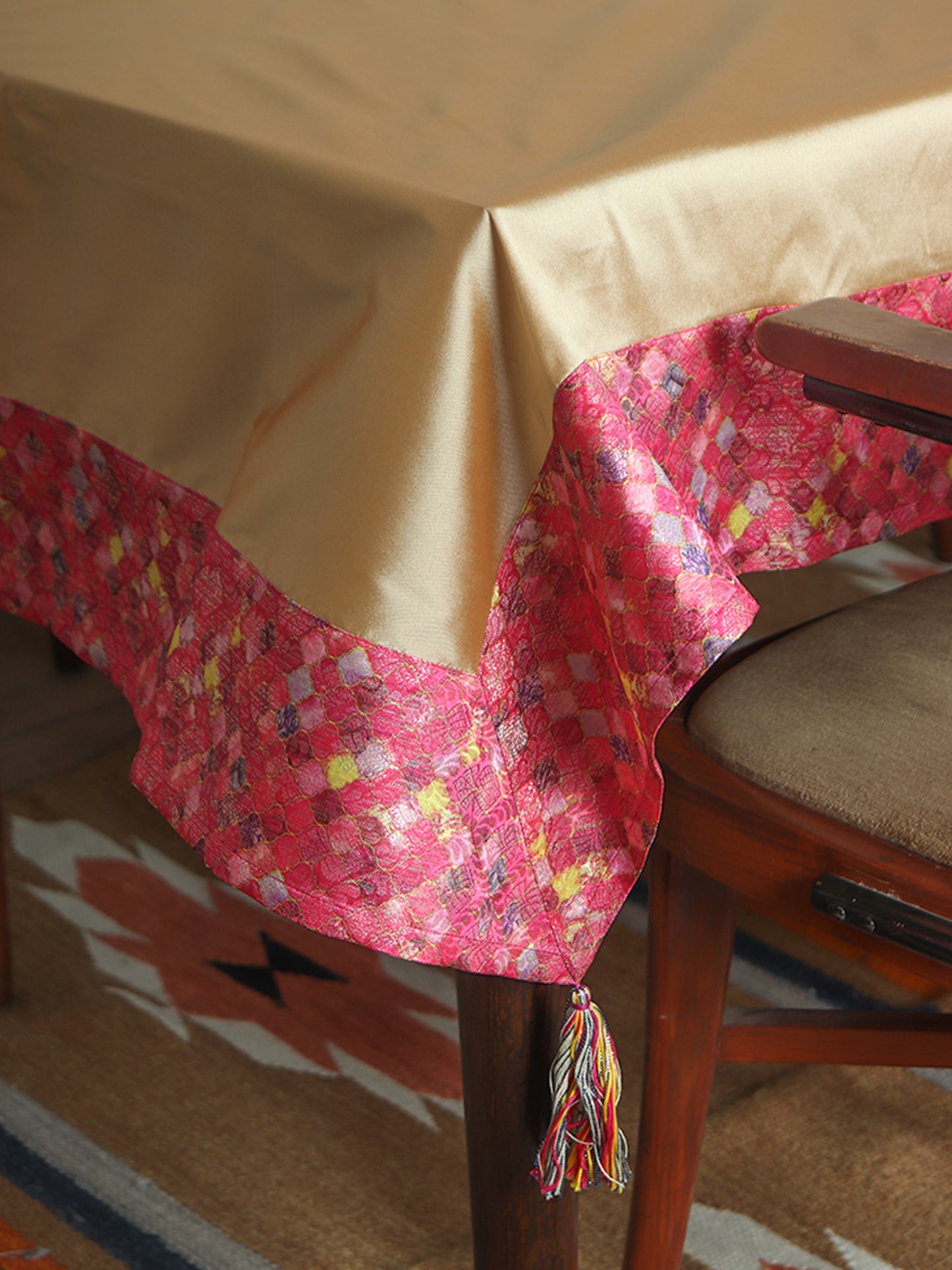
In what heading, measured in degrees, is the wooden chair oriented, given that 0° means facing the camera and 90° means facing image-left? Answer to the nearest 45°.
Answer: approximately 135°
